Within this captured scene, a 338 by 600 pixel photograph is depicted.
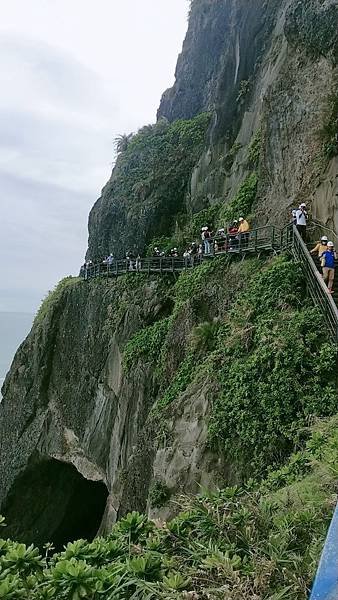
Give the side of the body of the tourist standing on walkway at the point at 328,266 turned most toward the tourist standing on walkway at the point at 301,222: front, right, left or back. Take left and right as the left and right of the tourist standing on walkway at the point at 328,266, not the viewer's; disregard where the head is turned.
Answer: back

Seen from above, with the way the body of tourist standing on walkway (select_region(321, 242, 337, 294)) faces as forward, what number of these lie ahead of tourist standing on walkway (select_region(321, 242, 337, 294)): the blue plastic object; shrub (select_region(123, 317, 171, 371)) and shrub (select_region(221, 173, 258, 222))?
1

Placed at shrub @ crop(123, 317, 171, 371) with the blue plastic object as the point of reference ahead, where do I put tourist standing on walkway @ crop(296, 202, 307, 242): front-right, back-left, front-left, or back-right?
front-left

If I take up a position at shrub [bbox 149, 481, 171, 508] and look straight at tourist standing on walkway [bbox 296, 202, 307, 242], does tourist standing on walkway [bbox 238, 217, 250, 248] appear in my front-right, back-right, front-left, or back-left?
front-left

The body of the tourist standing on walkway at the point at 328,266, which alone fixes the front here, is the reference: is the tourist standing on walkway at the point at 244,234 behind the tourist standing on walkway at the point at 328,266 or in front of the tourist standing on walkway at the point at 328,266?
behind

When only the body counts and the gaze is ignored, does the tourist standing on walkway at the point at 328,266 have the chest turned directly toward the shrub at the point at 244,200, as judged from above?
no

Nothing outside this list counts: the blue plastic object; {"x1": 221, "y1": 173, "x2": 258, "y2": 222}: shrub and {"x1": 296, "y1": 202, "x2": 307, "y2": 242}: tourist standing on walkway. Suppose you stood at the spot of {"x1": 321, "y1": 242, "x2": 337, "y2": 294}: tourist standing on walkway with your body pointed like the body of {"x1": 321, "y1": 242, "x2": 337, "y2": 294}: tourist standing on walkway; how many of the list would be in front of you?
1

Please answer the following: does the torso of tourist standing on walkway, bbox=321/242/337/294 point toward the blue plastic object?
yes

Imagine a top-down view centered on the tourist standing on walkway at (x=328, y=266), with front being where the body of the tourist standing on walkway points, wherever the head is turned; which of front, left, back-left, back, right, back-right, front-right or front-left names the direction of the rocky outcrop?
back-right

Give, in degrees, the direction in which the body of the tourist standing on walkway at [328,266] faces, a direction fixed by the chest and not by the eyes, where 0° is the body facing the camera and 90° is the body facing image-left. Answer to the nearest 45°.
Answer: approximately 0°
